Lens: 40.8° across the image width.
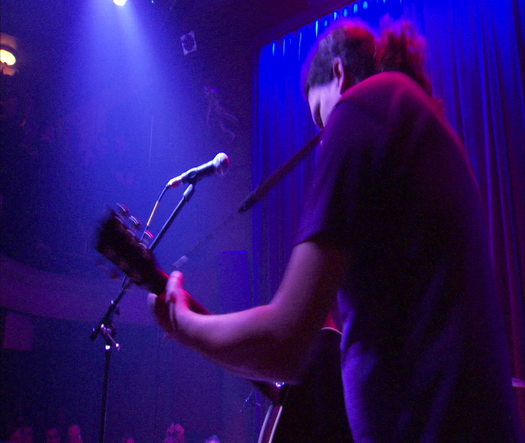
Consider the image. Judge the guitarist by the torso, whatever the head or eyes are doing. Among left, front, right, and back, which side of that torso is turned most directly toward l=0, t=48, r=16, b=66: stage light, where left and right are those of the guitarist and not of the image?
front

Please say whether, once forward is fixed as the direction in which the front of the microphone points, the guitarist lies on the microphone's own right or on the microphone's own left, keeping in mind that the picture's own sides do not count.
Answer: on the microphone's own right

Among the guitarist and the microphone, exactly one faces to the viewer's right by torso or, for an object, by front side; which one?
the microphone

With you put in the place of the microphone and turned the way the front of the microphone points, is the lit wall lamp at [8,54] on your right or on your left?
on your left

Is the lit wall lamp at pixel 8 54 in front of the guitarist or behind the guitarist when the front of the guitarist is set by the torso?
in front

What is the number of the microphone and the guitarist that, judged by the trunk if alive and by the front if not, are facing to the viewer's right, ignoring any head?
1

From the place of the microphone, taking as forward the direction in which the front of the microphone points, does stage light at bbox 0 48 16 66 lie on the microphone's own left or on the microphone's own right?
on the microphone's own left

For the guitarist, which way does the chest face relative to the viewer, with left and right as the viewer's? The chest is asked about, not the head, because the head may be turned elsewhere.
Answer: facing away from the viewer and to the left of the viewer

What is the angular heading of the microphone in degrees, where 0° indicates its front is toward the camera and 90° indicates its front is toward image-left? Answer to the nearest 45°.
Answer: approximately 270°

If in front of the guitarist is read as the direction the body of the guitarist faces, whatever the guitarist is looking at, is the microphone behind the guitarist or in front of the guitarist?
in front
